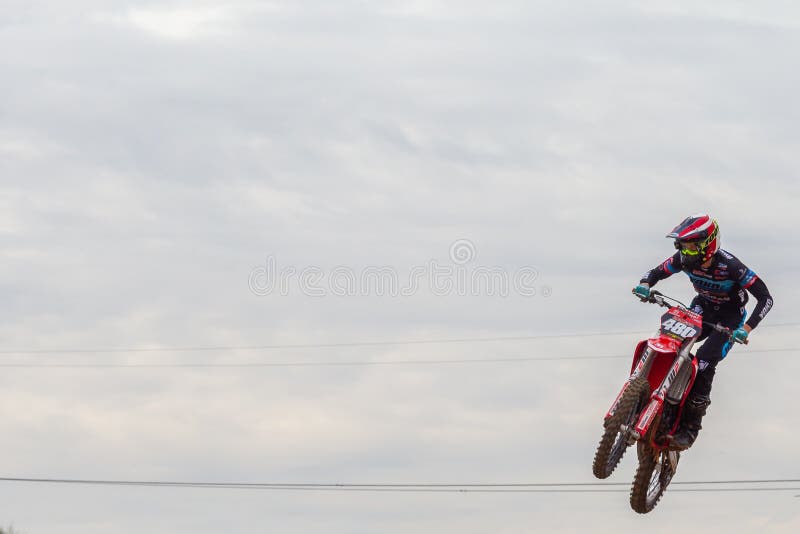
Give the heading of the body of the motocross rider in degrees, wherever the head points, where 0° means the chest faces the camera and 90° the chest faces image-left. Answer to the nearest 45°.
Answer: approximately 45°

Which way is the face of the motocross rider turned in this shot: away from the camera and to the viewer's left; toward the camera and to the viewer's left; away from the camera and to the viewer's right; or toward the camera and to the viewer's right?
toward the camera and to the viewer's left

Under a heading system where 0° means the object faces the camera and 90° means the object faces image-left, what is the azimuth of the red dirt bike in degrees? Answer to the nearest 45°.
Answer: approximately 45°
